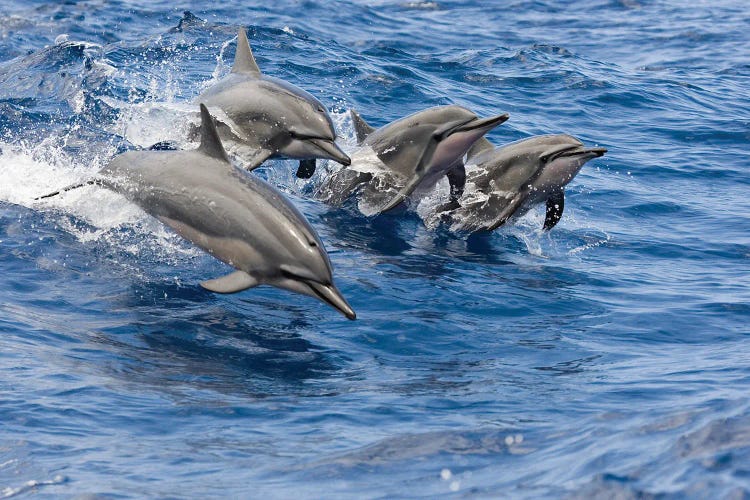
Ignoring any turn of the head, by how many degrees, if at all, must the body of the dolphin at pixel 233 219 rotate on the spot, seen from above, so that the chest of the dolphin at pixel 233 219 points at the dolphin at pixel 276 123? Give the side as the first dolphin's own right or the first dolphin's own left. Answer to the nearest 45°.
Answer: approximately 135° to the first dolphin's own left

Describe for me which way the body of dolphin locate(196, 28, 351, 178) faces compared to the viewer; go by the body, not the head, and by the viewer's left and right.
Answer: facing the viewer and to the right of the viewer

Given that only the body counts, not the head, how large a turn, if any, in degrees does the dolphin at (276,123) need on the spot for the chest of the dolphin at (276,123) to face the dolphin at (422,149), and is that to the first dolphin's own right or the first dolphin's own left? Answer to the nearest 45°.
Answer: approximately 45° to the first dolphin's own left

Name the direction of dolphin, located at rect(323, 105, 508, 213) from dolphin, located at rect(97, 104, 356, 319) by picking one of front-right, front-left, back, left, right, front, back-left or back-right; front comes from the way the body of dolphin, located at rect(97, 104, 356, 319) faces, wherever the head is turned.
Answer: left

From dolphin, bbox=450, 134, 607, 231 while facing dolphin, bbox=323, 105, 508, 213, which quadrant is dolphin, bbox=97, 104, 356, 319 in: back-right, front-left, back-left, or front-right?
front-left

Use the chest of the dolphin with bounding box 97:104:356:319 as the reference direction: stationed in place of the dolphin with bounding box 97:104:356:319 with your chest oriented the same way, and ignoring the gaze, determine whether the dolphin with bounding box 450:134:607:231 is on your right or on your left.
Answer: on your left

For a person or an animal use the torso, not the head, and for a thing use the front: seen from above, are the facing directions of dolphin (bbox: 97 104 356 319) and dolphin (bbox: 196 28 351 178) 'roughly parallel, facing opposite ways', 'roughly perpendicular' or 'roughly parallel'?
roughly parallel

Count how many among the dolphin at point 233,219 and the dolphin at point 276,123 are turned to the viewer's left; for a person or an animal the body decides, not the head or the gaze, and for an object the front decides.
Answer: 0

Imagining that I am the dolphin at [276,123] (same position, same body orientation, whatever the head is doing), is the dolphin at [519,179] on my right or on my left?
on my left
